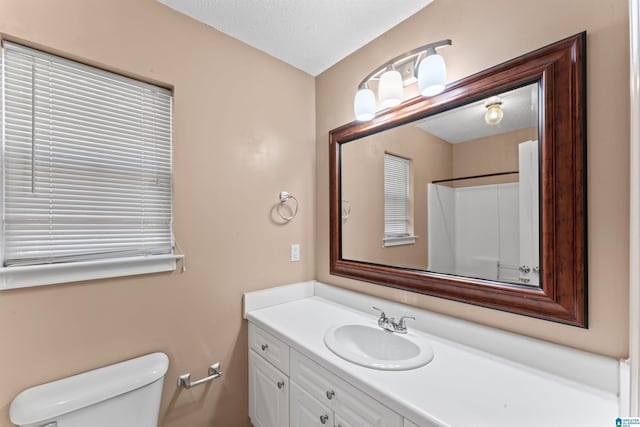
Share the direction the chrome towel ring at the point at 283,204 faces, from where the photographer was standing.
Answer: facing the viewer and to the right of the viewer

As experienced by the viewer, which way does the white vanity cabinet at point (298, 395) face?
facing the viewer and to the left of the viewer

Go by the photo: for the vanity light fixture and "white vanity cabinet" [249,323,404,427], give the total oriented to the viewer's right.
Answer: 0

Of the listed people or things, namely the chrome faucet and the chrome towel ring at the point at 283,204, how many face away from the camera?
0

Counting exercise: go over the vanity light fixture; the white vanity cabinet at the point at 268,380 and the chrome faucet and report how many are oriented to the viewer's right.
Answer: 0

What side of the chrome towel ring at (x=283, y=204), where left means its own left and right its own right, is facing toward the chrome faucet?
front

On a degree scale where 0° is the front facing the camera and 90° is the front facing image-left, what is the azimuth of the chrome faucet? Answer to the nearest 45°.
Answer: approximately 45°

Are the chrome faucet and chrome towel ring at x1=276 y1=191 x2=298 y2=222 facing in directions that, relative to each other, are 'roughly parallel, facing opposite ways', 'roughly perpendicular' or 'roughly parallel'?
roughly perpendicular

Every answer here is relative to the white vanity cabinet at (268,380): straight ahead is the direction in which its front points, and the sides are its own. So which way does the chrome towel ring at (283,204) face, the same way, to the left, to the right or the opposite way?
to the left

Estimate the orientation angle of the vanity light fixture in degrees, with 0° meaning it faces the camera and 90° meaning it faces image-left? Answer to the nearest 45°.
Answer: approximately 45°
